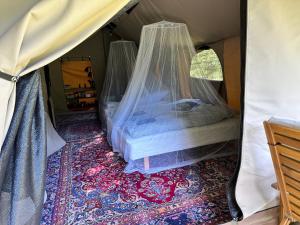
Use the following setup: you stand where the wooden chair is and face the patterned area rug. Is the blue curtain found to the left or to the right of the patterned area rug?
left

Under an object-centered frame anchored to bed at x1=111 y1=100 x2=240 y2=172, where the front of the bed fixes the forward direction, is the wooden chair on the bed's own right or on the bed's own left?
on the bed's own left

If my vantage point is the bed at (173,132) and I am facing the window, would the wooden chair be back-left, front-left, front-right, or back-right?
back-right

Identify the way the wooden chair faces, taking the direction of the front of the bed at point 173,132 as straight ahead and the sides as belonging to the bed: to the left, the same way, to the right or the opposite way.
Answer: the opposite way
